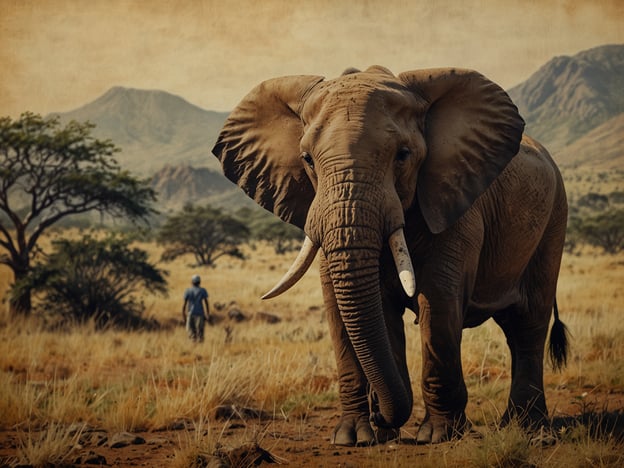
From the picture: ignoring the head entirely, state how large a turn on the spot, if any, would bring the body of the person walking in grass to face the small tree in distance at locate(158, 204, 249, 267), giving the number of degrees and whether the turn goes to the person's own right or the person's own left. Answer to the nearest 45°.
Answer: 0° — they already face it

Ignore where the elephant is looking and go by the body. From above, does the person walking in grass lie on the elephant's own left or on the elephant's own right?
on the elephant's own right

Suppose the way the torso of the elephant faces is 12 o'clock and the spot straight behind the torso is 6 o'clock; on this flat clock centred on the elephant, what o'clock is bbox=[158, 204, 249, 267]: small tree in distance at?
The small tree in distance is roughly at 4 o'clock from the elephant.

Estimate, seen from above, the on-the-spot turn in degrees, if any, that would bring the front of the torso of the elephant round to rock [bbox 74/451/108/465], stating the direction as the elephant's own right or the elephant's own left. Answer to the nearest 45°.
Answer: approximately 45° to the elephant's own right

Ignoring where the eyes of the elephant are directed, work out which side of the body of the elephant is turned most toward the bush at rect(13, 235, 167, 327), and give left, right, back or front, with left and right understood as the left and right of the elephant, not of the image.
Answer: right

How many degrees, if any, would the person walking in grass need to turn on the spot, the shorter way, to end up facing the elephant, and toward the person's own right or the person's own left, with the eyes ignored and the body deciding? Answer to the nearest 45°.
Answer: approximately 180°

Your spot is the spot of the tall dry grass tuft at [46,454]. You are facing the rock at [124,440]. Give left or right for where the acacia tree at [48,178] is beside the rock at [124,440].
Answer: left

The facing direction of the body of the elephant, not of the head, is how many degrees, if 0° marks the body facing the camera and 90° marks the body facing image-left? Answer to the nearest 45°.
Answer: approximately 45°

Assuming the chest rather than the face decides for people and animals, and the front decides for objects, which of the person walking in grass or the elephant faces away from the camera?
the person walking in grass

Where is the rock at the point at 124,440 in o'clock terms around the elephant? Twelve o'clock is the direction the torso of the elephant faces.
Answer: The rock is roughly at 2 o'clock from the elephant.

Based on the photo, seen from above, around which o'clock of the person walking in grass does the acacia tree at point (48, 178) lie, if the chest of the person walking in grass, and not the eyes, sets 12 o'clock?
The acacia tree is roughly at 11 o'clock from the person walking in grass.

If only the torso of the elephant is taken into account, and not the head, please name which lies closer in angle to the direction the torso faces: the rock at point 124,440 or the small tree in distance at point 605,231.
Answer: the rock

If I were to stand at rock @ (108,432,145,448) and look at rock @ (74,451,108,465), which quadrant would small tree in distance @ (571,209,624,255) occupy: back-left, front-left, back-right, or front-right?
back-left

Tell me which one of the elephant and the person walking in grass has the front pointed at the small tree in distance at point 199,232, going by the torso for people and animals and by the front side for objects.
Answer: the person walking in grass

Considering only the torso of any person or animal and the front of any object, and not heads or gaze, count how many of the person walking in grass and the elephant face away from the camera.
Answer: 1

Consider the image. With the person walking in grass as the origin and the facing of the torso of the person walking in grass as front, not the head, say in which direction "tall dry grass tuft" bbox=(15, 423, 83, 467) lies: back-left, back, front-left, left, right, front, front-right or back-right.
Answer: back

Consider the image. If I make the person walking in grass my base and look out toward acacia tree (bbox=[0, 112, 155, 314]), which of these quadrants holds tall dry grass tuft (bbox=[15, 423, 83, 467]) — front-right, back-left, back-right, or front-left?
back-left

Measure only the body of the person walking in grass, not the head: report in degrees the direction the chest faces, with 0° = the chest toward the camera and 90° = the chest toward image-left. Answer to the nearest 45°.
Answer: approximately 180°
